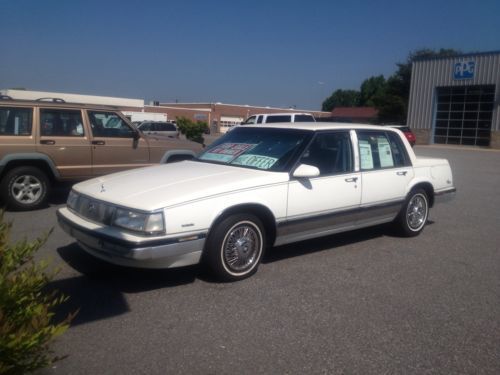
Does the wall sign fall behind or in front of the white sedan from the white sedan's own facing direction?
behind

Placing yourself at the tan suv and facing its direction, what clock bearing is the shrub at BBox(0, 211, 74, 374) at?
The shrub is roughly at 3 o'clock from the tan suv.

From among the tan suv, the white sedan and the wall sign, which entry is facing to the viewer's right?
the tan suv

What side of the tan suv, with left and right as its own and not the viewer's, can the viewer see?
right

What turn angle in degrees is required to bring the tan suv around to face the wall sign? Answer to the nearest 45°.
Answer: approximately 45° to its left

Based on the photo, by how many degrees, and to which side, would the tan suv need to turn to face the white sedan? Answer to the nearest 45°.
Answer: approximately 45° to its right

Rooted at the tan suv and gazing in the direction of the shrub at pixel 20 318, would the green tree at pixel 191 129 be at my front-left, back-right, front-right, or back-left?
back-left

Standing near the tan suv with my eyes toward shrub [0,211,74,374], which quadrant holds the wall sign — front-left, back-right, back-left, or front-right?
back-left

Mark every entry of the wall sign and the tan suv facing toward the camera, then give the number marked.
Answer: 1

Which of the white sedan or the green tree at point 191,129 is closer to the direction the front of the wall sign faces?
the white sedan

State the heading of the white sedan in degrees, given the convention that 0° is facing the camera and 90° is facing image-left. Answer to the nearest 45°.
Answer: approximately 45°

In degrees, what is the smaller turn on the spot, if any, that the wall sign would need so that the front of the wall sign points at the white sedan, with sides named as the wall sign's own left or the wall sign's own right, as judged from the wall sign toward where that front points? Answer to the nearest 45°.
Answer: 0° — it already faces it
